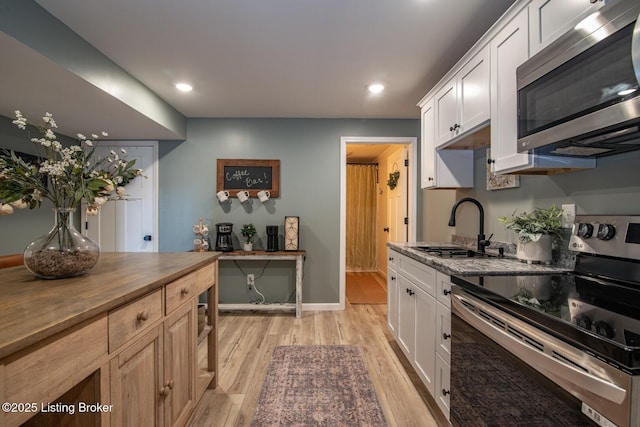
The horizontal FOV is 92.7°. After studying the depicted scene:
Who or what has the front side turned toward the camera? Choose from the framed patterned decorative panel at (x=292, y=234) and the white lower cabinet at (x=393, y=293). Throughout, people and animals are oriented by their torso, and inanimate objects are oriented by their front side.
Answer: the framed patterned decorative panel

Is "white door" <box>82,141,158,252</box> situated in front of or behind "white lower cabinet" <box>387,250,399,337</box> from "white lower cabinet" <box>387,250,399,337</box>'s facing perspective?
in front

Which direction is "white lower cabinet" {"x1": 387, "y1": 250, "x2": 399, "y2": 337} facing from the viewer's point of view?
to the viewer's left

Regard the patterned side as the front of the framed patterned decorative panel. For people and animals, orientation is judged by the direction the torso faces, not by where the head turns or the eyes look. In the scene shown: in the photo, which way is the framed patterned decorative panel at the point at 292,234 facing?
toward the camera

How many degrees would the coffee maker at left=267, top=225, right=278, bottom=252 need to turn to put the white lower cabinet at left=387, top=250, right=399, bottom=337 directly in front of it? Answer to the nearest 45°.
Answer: approximately 45° to its left

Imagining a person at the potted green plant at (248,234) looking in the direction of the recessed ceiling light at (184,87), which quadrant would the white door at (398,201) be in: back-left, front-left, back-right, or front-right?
back-left

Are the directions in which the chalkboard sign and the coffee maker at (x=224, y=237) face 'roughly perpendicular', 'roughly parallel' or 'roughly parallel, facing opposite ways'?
roughly parallel

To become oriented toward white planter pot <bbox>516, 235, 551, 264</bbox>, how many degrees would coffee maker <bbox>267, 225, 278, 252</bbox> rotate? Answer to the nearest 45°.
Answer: approximately 45° to its left

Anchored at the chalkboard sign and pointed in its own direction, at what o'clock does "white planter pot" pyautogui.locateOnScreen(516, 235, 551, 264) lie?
The white planter pot is roughly at 11 o'clock from the chalkboard sign.

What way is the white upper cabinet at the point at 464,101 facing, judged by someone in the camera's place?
facing the viewer and to the left of the viewer

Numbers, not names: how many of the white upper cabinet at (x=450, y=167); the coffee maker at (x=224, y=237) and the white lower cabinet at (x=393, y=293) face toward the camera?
1

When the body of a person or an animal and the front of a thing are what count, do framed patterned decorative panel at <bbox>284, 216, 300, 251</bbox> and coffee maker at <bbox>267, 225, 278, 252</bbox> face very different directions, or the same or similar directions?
same or similar directions

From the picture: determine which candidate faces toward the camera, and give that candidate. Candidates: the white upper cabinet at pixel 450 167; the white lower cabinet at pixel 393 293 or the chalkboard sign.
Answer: the chalkboard sign

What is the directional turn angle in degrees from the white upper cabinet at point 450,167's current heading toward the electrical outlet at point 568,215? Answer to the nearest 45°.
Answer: approximately 135° to its left
